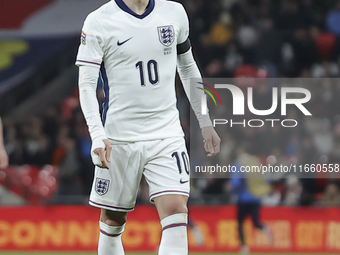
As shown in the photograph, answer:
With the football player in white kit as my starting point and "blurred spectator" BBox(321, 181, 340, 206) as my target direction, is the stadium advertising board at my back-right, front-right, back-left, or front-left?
front-left

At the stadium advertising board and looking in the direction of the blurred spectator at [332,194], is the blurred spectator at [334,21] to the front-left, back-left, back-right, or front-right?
front-left

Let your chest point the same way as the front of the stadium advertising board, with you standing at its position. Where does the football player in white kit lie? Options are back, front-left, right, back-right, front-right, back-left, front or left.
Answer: front

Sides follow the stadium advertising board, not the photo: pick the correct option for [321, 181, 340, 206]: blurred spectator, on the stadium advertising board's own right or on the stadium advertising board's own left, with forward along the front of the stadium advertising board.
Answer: on the stadium advertising board's own left

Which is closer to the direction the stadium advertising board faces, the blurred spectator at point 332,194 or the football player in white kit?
the football player in white kit

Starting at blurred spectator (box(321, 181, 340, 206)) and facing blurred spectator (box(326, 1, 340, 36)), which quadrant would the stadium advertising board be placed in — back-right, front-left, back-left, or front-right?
back-left

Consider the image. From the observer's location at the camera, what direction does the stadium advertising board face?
facing the viewer

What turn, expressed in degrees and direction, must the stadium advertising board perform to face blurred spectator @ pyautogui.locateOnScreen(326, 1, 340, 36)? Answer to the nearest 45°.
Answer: approximately 135° to its left

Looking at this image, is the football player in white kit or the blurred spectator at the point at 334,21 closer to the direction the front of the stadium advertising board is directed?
the football player in white kit

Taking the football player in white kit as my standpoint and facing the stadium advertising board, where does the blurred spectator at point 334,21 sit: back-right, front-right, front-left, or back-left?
front-right
